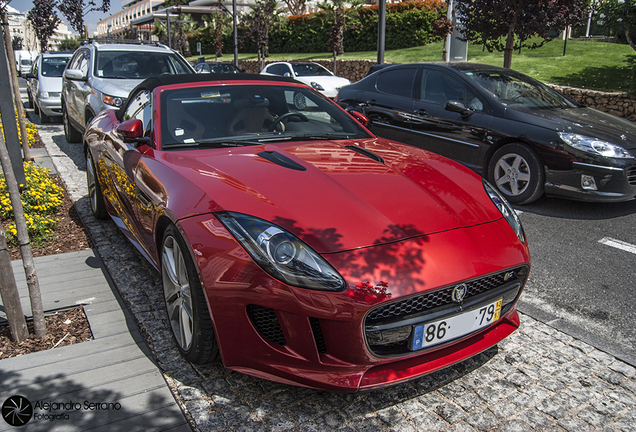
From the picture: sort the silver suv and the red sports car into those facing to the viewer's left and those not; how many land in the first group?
0

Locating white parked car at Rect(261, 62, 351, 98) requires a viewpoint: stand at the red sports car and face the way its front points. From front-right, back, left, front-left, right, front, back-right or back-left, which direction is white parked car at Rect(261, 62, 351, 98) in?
back-left

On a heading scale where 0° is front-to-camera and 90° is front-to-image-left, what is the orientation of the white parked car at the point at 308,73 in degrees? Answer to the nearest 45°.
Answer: approximately 315°

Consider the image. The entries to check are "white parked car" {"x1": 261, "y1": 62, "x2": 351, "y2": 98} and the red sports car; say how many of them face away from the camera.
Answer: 0

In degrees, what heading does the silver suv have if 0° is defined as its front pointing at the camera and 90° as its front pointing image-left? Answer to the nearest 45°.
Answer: approximately 315°

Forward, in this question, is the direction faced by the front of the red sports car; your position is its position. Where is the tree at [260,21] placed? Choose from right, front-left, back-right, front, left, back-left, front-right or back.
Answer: back-left

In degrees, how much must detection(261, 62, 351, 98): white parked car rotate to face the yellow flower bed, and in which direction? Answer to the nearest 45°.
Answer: approximately 45° to its right

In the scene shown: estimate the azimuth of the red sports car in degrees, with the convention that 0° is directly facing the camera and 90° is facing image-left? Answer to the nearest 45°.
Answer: approximately 315°

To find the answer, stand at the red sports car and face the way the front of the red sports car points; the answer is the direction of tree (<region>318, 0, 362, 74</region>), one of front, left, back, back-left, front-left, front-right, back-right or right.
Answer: back-left
